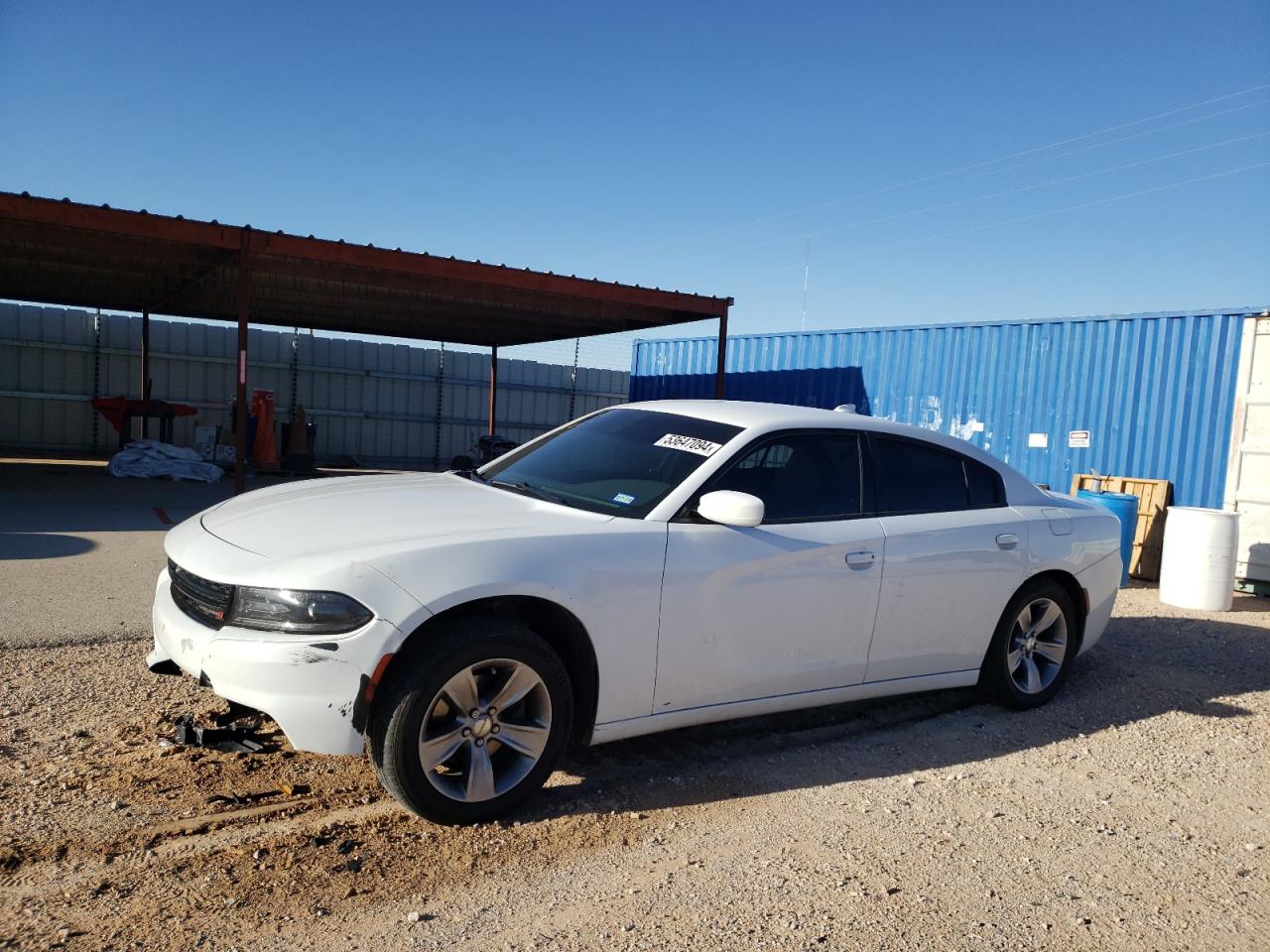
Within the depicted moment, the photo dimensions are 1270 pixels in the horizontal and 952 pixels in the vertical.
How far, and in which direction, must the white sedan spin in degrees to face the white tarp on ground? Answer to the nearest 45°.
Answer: approximately 90° to its right

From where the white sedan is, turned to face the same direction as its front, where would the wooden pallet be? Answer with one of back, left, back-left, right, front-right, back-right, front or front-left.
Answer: back

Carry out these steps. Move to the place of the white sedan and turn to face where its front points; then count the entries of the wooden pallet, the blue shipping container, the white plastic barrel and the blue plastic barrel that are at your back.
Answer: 4

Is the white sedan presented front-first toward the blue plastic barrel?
no

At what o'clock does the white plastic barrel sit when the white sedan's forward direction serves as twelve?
The white plastic barrel is roughly at 6 o'clock from the white sedan.

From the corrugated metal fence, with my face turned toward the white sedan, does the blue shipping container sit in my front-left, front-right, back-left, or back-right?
front-left

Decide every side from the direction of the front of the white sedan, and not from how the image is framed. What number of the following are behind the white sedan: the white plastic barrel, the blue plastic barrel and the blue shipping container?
3

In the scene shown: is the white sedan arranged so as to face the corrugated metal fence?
no

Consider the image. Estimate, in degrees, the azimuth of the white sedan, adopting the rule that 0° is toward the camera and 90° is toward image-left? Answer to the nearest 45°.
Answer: approximately 45°

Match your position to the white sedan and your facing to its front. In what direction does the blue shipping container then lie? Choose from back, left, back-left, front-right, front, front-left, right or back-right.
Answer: back

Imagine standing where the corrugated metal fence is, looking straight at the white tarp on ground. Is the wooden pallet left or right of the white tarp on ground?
left
